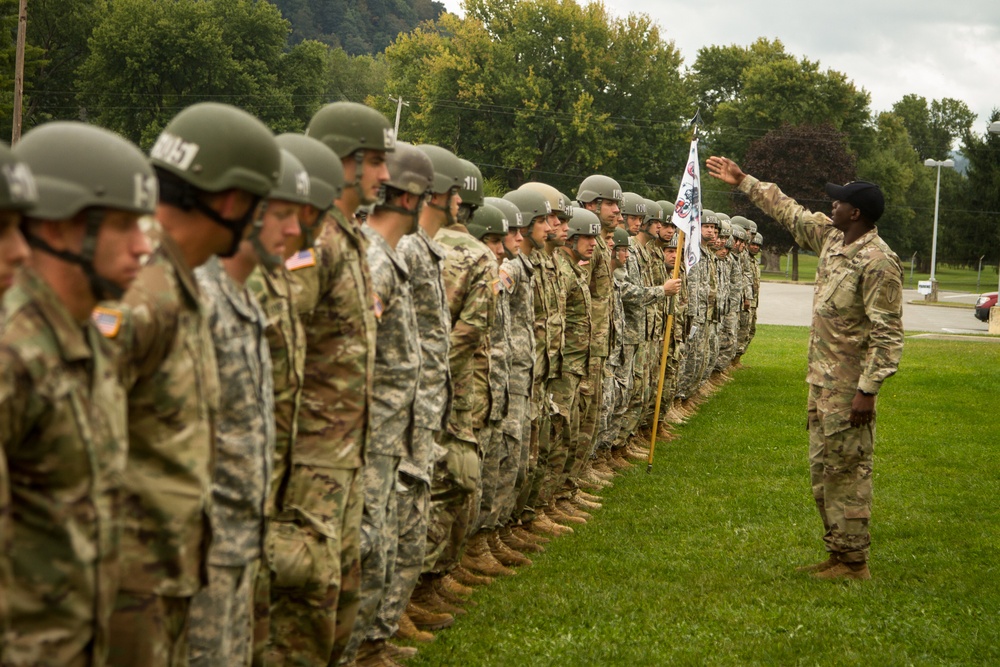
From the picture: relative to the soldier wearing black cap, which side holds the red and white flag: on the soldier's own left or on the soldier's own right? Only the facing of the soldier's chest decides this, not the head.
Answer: on the soldier's own right

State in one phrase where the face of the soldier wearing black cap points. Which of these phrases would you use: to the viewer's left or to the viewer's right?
to the viewer's left

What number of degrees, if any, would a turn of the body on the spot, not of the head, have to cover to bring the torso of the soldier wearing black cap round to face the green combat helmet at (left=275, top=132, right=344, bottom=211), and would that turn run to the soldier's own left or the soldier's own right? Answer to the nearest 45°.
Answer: approximately 45° to the soldier's own left

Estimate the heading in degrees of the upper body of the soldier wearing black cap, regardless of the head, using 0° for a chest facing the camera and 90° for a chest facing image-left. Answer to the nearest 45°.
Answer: approximately 90°
